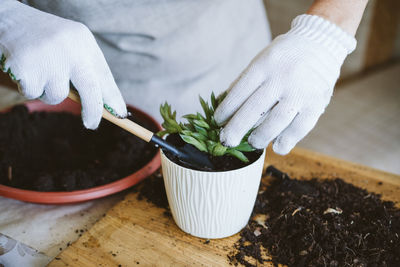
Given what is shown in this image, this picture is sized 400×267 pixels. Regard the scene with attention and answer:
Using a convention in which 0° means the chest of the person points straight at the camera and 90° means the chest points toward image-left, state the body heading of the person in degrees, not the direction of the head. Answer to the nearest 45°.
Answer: approximately 0°
